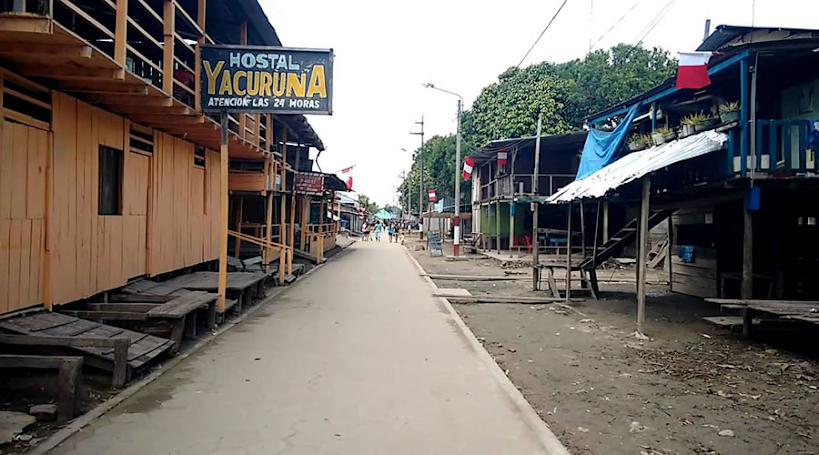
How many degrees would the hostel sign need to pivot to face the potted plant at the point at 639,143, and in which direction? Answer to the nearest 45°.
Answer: approximately 90° to its left

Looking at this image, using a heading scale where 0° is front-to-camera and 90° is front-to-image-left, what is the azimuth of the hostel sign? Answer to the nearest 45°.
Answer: approximately 0°

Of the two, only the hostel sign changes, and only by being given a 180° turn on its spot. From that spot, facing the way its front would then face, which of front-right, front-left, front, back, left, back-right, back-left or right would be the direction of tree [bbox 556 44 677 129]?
front-right

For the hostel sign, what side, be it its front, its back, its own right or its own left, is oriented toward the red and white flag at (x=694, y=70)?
left

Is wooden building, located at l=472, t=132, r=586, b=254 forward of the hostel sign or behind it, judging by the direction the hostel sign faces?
behind

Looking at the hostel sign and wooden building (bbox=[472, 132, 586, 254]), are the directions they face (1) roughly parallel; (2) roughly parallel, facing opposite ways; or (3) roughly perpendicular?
roughly perpendicular

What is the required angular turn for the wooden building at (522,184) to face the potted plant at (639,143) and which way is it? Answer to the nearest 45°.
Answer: approximately 45° to its left

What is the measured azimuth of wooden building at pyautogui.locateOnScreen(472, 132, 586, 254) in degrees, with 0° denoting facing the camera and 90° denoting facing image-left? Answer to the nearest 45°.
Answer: approximately 45°

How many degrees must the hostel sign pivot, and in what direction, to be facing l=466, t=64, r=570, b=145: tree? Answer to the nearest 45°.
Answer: approximately 135° to its left

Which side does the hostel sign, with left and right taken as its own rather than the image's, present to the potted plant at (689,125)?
left

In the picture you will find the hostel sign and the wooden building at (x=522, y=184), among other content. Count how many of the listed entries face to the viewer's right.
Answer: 0

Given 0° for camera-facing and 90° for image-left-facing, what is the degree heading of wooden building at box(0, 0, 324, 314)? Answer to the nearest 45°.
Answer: approximately 315°

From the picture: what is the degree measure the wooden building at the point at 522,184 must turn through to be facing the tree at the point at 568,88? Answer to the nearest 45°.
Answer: approximately 180°
